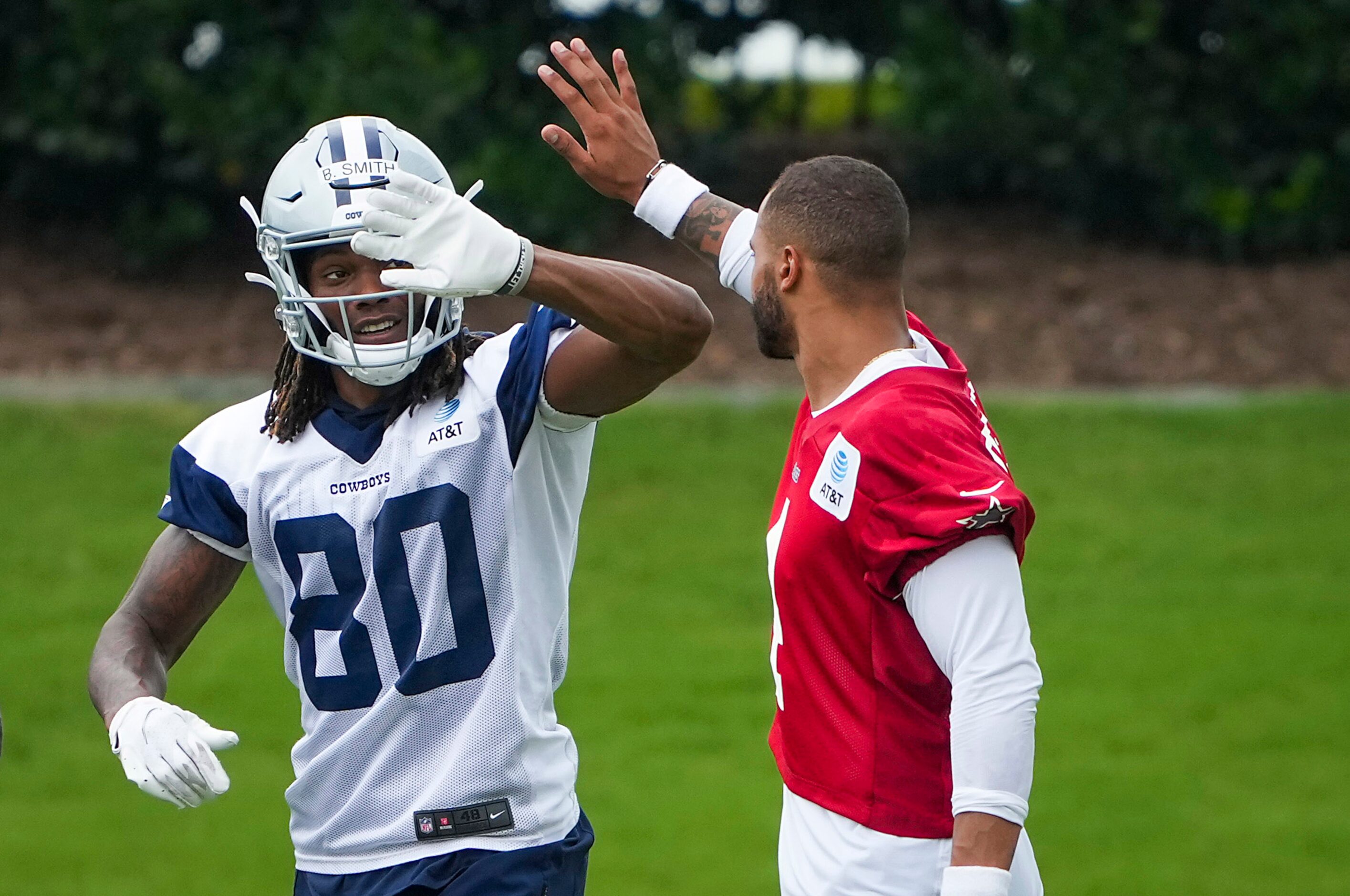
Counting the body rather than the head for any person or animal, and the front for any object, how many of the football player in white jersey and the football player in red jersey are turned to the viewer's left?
1

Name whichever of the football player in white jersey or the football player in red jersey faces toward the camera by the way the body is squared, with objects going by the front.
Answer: the football player in white jersey

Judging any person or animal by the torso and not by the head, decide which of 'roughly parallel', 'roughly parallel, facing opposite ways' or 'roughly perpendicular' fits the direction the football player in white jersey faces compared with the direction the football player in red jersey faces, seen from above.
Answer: roughly perpendicular

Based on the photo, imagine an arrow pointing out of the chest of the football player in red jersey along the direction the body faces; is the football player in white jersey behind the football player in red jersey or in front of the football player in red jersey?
in front

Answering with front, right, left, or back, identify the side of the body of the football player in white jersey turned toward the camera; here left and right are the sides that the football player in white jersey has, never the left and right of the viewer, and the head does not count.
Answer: front

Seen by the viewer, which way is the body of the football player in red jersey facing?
to the viewer's left

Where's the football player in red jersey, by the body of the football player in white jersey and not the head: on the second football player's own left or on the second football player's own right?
on the second football player's own left
